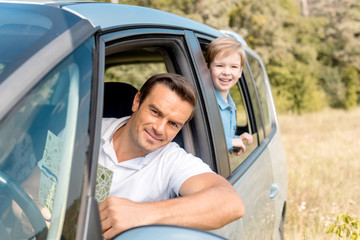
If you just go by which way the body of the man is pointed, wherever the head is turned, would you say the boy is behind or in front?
behind

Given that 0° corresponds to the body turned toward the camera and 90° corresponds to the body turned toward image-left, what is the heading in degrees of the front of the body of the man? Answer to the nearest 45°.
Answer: approximately 0°

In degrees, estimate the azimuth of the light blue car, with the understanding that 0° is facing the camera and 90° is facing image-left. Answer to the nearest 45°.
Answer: approximately 45°
